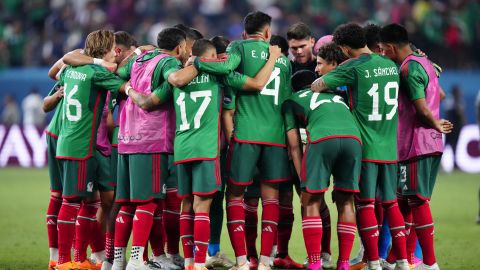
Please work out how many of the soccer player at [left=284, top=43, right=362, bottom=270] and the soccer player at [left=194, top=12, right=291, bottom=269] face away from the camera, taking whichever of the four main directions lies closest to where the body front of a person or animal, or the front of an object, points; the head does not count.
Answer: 2

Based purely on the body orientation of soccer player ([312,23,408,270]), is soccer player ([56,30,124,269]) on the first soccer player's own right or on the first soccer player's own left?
on the first soccer player's own left

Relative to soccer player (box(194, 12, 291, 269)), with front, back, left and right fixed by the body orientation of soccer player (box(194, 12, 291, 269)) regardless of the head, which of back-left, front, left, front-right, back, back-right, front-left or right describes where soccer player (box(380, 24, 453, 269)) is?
right

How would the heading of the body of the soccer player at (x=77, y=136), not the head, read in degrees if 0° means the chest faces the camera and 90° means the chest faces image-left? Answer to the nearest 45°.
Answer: approximately 225°

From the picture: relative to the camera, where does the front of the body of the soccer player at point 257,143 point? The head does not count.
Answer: away from the camera

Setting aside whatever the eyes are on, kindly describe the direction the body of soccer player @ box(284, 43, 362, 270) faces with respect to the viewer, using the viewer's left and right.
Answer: facing away from the viewer

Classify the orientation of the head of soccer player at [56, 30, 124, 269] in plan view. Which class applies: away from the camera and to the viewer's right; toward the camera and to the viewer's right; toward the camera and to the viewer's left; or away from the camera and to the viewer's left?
away from the camera and to the viewer's right

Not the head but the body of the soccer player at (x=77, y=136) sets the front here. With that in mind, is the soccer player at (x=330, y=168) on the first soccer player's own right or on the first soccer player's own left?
on the first soccer player's own right
